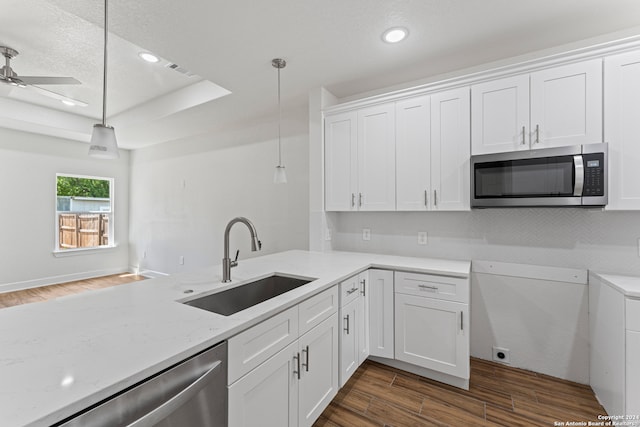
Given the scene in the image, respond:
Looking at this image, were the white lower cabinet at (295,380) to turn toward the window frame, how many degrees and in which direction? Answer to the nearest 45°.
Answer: approximately 180°

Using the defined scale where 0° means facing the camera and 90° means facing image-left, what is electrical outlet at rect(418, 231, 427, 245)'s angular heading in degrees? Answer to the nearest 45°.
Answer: approximately 0°

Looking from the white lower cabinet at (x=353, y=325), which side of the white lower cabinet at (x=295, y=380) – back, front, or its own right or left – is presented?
left

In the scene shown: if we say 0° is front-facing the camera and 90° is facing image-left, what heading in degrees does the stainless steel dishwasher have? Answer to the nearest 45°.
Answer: approximately 315°

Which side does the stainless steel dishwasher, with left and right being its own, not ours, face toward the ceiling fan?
back

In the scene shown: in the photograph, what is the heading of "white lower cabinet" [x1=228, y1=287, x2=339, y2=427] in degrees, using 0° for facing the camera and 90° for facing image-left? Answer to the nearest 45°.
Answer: approximately 315°

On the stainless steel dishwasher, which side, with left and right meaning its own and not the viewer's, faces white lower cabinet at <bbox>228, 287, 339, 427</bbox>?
left

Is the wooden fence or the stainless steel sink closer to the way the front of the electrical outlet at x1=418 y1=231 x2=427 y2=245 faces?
the stainless steel sink

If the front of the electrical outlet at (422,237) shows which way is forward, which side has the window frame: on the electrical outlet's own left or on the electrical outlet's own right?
on the electrical outlet's own right

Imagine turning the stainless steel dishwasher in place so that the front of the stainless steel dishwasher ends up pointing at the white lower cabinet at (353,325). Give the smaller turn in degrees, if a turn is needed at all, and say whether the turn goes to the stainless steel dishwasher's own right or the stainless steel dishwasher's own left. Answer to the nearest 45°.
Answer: approximately 90° to the stainless steel dishwasher's own left
